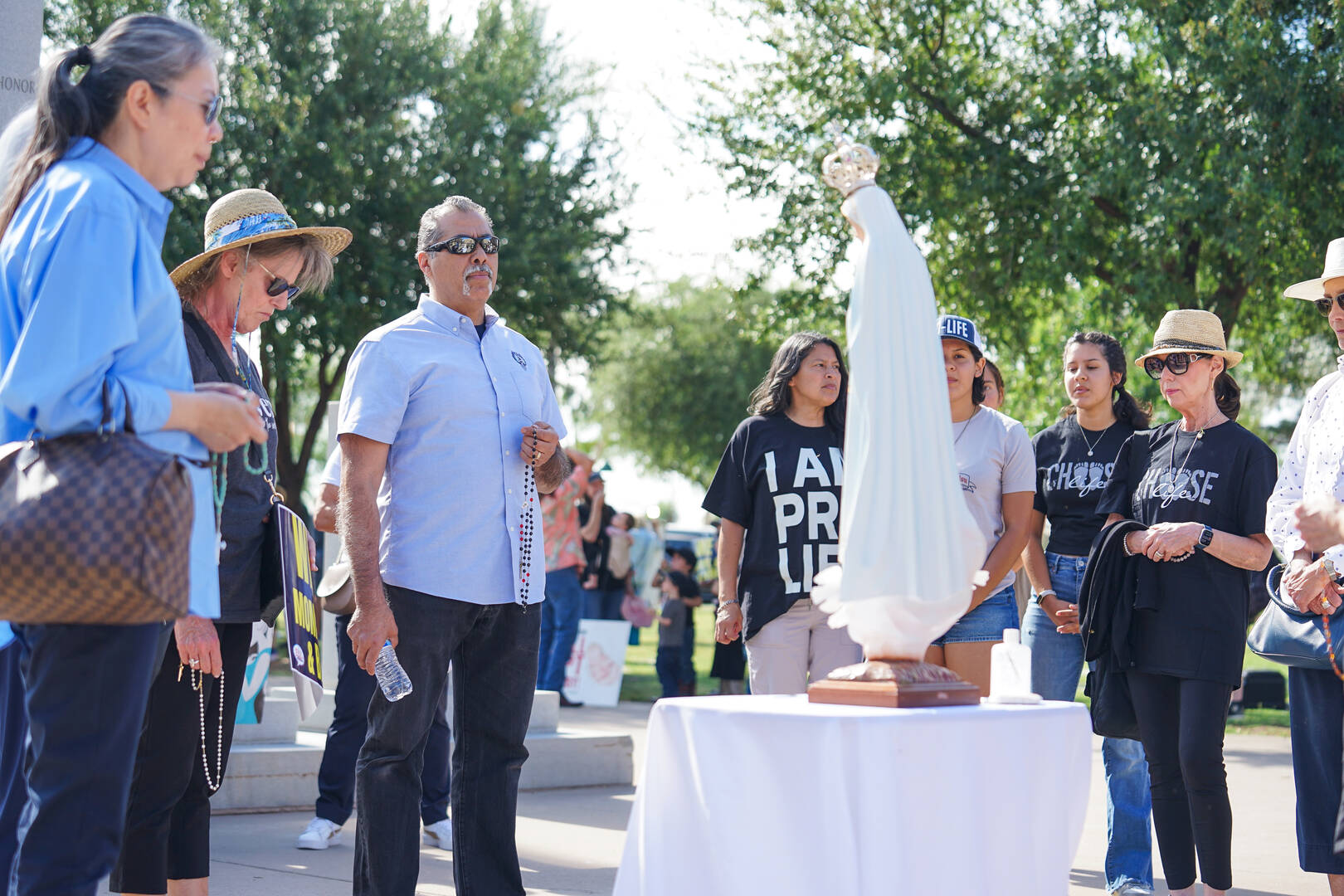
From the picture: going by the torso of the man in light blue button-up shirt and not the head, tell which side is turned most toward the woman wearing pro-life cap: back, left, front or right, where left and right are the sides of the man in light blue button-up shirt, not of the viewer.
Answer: left

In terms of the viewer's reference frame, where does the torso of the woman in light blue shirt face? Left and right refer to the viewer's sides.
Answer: facing to the right of the viewer

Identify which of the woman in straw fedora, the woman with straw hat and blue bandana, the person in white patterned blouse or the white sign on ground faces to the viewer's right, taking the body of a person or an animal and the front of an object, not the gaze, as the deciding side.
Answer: the woman with straw hat and blue bandana

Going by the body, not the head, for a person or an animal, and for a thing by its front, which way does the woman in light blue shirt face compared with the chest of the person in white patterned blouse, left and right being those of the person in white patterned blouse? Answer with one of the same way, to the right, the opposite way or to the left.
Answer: the opposite way

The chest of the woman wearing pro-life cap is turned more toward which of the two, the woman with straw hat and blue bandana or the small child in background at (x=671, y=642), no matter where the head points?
the woman with straw hat and blue bandana

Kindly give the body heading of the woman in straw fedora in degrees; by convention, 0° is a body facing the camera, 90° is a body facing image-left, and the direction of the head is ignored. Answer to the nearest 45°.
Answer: approximately 45°

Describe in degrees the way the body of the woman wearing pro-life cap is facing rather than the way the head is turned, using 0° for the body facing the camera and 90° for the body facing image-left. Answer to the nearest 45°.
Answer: approximately 45°

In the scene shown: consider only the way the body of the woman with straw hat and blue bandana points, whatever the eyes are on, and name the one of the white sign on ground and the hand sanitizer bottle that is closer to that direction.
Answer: the hand sanitizer bottle

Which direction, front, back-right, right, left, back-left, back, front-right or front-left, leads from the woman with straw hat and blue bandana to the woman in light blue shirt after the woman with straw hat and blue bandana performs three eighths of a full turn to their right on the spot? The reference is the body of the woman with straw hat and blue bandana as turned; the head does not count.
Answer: front-left

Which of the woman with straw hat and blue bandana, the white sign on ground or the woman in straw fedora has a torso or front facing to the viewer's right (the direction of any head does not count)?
the woman with straw hat and blue bandana

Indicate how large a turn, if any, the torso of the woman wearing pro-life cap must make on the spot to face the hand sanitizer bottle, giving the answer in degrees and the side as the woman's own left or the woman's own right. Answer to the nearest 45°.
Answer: approximately 45° to the woman's own left

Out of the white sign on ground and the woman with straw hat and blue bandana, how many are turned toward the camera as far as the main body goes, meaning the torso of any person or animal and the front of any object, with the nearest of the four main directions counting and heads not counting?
1
